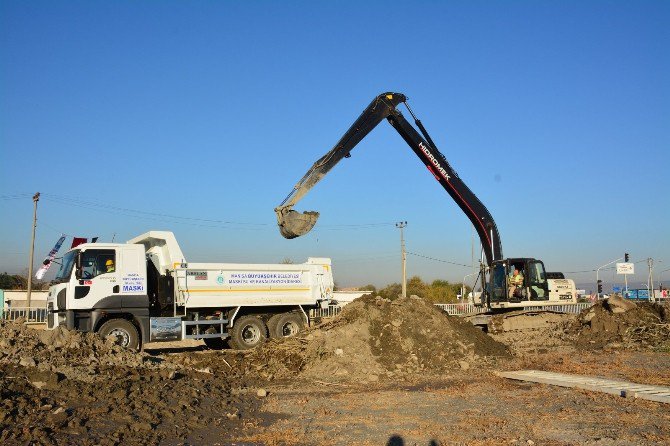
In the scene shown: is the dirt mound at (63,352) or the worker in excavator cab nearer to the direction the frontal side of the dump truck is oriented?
the dirt mound

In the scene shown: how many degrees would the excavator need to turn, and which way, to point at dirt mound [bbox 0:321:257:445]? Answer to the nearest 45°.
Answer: approximately 45° to its left

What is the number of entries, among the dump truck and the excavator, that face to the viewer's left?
2

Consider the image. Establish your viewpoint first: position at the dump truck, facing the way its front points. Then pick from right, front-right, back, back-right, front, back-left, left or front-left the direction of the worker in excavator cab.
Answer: back

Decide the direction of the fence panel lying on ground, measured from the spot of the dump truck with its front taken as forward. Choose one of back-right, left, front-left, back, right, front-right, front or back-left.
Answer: back-left

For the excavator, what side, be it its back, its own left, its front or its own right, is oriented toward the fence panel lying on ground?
left

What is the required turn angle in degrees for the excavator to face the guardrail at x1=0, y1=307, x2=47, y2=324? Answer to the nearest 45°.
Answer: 0° — it already faces it

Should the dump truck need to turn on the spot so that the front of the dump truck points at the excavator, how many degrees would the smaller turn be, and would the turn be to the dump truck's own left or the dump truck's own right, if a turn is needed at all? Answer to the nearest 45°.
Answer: approximately 180°

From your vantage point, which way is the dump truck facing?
to the viewer's left

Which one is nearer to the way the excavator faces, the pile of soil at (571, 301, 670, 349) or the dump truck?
the dump truck

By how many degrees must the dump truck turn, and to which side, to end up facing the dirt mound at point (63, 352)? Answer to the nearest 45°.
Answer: approximately 90° to its left

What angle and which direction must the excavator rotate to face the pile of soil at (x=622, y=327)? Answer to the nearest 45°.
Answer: approximately 180°

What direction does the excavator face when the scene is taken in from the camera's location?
facing to the left of the viewer

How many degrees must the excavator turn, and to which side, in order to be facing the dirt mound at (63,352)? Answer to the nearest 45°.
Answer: approximately 45° to its left
